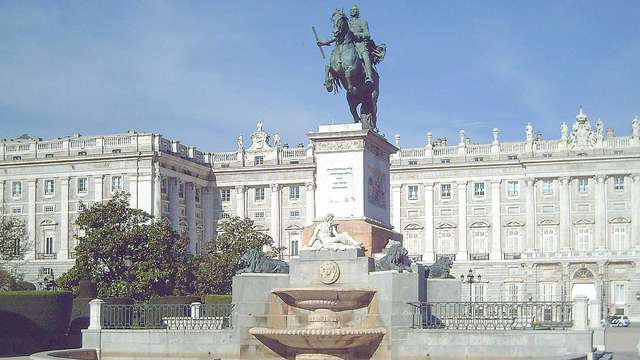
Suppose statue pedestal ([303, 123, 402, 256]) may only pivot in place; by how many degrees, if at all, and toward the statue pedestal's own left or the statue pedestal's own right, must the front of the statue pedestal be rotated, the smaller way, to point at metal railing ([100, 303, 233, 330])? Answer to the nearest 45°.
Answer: approximately 90° to the statue pedestal's own right

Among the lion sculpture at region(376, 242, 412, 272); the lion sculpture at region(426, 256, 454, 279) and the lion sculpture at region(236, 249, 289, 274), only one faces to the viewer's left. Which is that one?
the lion sculpture at region(236, 249, 289, 274)

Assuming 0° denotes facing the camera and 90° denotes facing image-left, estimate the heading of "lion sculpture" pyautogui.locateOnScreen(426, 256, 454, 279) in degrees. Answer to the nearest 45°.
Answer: approximately 270°

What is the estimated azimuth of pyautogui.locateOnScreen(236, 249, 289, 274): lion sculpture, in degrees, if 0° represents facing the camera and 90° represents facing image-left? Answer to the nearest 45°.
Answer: approximately 90°

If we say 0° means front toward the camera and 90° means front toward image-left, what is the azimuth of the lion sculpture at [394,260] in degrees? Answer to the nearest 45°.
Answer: approximately 315°

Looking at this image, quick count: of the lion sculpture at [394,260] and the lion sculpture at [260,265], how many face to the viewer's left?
1

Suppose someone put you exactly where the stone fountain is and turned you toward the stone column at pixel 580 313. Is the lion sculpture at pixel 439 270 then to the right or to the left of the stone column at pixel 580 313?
left
